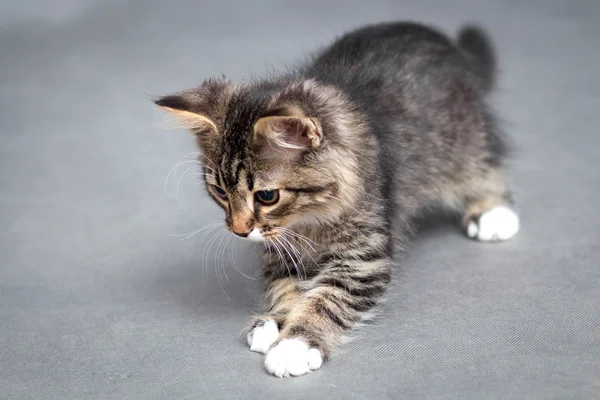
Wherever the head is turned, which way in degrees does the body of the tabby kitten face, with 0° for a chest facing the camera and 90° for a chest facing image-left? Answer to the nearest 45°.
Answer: approximately 45°
